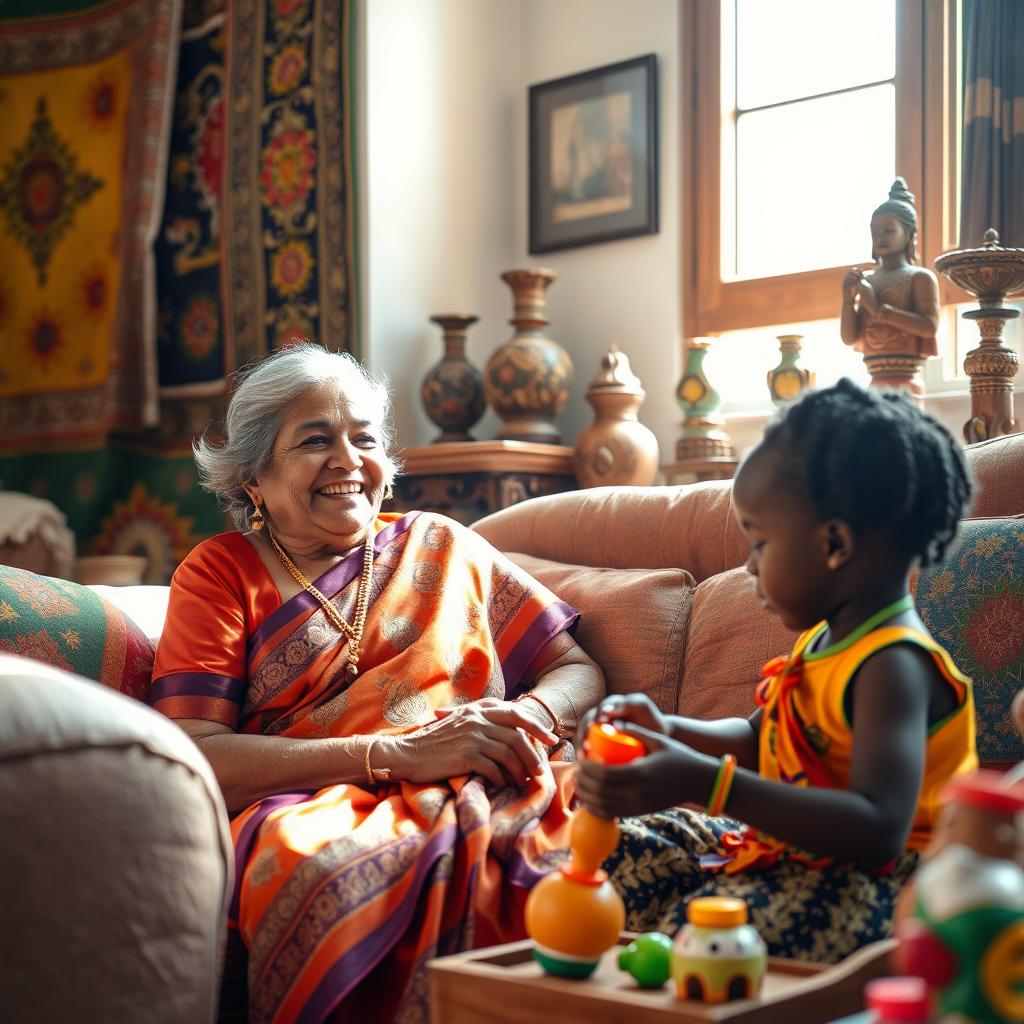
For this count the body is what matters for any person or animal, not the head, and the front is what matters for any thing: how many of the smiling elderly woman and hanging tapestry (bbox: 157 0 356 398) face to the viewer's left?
0

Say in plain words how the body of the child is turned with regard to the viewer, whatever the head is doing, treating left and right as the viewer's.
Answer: facing to the left of the viewer

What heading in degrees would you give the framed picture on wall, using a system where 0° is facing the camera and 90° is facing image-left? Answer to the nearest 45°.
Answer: approximately 45°

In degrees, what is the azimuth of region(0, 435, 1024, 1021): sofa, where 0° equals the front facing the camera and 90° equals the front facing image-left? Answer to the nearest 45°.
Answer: approximately 0°

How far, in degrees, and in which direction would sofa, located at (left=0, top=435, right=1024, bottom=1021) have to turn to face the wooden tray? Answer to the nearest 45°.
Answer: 0° — it already faces it

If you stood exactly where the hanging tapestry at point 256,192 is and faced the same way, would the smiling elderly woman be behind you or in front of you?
in front

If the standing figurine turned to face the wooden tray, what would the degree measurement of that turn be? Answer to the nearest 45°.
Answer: approximately 45° to its left

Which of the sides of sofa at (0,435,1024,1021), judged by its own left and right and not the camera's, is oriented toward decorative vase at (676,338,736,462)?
back

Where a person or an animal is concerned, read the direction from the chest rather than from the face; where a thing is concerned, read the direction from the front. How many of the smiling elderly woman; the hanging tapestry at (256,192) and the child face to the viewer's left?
1
